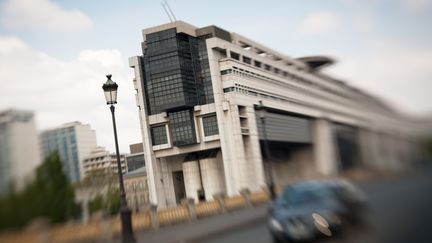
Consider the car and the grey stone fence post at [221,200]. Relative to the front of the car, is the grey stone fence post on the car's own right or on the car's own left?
on the car's own right

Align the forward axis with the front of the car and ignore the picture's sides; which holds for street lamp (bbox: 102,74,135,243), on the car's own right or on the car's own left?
on the car's own right

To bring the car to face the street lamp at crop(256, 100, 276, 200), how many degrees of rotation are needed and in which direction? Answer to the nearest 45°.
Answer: approximately 135° to its right

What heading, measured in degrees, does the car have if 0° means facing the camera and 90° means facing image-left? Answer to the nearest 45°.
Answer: approximately 45°
